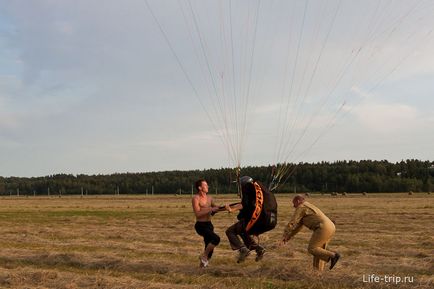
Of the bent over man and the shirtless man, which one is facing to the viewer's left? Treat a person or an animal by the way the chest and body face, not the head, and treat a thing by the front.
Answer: the bent over man

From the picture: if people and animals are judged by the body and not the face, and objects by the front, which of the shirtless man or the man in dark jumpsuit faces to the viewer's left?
the man in dark jumpsuit

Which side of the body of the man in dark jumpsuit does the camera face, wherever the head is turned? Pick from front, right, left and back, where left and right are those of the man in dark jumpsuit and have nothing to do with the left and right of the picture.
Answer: left

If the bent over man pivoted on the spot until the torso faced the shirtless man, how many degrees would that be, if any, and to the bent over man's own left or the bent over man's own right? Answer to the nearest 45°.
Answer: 0° — they already face them

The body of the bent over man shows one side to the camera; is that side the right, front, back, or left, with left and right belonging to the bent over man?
left

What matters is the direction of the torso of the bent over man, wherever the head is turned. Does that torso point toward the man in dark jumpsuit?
yes

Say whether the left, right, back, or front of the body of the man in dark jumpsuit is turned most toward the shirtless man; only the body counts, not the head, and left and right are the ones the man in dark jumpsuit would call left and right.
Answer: front

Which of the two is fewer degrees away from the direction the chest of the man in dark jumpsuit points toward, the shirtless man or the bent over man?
the shirtless man

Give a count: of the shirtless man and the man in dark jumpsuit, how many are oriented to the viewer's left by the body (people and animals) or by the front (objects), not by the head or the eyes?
1

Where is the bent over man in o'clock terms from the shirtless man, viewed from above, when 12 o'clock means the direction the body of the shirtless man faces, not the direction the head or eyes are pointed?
The bent over man is roughly at 11 o'clock from the shirtless man.

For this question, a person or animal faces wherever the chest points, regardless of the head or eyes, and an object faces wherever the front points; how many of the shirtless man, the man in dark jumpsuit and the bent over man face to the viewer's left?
2

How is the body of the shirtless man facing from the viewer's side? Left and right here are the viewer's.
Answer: facing the viewer and to the right of the viewer

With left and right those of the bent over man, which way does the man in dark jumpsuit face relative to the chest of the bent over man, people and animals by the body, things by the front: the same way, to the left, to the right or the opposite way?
the same way
